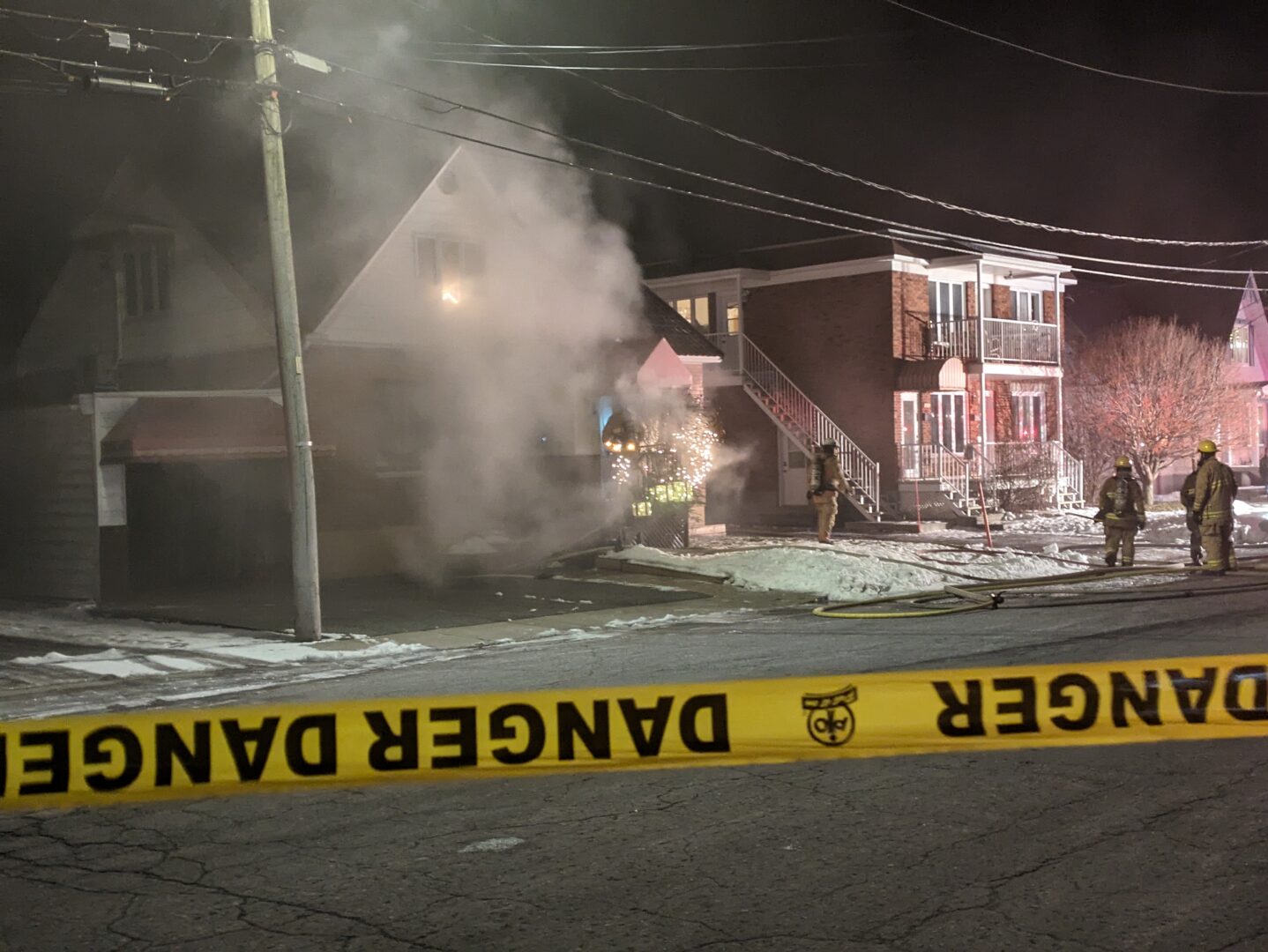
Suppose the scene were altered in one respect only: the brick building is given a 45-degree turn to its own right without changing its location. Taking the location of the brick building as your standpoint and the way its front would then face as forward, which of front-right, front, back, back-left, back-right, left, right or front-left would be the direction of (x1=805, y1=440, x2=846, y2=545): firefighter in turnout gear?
front

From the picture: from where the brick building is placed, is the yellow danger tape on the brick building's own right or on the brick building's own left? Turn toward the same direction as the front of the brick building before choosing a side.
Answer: on the brick building's own right

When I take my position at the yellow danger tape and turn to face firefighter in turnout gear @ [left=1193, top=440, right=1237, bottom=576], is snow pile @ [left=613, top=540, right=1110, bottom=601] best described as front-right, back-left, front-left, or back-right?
front-left

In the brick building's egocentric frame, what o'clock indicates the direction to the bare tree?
The bare tree is roughly at 10 o'clock from the brick building.

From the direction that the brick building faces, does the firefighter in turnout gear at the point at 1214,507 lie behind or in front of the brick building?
in front

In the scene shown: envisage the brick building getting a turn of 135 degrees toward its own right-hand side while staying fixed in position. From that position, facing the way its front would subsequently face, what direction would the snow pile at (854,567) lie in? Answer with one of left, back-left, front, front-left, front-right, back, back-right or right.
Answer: left

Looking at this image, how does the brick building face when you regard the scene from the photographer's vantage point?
facing the viewer and to the right of the viewer
